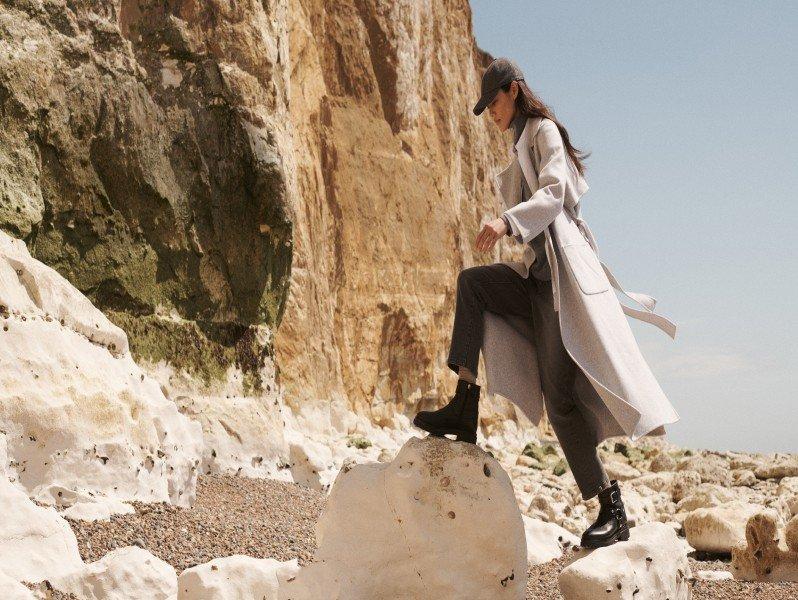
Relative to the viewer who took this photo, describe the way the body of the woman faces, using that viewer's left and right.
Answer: facing to the left of the viewer

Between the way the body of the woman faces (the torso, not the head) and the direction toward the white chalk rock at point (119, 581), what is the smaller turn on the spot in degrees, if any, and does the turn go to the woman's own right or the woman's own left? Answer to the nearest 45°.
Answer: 0° — they already face it

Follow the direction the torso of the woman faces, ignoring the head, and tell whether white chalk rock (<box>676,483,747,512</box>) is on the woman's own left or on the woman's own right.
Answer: on the woman's own right

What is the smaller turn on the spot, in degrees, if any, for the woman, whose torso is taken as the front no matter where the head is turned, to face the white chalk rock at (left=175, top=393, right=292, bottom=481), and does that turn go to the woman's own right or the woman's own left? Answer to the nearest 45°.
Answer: approximately 45° to the woman's own right

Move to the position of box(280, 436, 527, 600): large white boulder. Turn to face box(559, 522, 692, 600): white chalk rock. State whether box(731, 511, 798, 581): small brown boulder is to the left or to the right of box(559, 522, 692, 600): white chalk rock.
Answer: left
